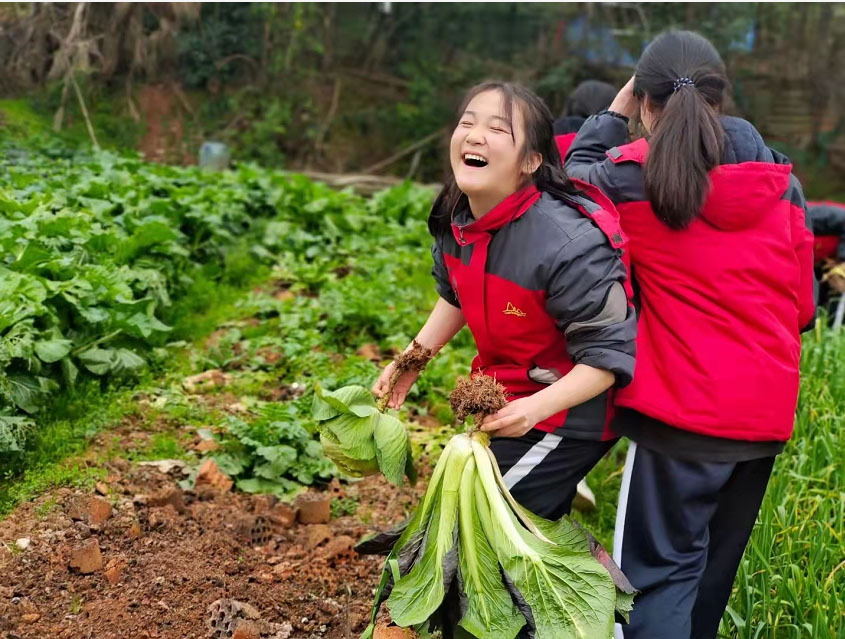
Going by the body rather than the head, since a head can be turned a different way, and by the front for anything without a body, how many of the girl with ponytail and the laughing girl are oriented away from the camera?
1

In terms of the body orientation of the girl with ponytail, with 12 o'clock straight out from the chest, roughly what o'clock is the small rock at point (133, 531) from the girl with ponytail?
The small rock is roughly at 9 o'clock from the girl with ponytail.

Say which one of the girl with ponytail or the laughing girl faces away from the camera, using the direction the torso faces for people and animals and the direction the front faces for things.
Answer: the girl with ponytail

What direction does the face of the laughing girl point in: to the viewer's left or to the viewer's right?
to the viewer's left

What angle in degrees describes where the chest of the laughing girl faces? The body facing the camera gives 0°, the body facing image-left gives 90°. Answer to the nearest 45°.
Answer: approximately 45°

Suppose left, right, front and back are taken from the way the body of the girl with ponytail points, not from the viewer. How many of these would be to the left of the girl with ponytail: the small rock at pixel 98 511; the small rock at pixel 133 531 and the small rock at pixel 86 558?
3

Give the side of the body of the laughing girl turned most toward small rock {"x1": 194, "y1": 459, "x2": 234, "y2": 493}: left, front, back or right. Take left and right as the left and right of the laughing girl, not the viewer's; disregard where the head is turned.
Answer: right

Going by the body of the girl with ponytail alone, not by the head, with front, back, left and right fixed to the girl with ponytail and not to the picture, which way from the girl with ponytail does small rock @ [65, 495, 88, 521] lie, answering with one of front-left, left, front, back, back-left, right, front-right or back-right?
left

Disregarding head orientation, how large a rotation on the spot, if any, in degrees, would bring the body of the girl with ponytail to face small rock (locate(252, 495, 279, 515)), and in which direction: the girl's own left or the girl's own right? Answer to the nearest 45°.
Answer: approximately 90° to the girl's own left

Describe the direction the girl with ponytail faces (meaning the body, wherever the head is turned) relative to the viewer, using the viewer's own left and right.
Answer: facing away from the viewer

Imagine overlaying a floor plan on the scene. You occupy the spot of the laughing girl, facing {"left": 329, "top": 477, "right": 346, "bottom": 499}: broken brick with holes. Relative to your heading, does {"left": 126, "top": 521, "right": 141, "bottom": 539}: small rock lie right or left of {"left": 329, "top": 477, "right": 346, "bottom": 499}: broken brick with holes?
left
